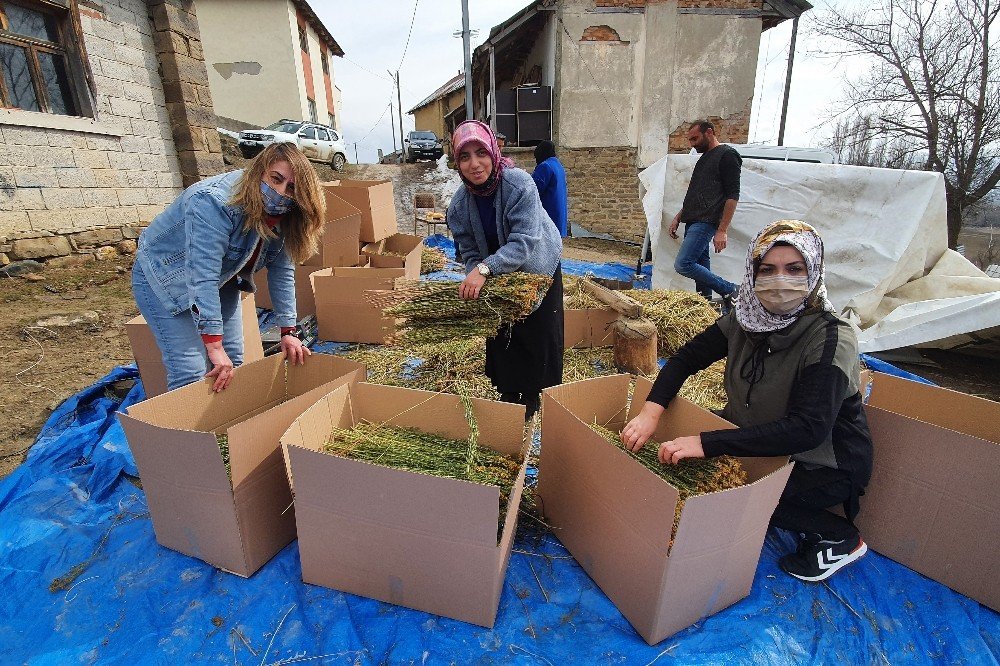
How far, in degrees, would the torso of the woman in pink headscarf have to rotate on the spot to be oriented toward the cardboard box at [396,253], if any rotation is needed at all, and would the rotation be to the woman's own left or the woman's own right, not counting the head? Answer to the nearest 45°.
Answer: approximately 135° to the woman's own right

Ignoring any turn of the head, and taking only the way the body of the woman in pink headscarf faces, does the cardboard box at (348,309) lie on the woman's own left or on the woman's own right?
on the woman's own right

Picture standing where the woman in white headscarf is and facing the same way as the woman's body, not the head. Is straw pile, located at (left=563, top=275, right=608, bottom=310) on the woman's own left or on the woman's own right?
on the woman's own right

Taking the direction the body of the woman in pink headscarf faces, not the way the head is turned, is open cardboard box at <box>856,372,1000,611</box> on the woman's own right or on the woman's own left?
on the woman's own left

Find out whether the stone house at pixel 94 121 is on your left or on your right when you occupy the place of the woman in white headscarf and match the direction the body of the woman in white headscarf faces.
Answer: on your right

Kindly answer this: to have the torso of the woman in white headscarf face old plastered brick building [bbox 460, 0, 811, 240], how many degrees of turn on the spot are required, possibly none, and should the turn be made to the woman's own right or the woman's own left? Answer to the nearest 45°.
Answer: approximately 135° to the woman's own right

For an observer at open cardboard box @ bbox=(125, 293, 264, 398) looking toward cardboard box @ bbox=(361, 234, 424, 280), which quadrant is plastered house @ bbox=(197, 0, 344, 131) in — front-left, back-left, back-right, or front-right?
front-left

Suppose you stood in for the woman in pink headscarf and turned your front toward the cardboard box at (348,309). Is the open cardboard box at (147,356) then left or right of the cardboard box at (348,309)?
left

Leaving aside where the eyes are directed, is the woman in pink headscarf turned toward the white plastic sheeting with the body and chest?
no

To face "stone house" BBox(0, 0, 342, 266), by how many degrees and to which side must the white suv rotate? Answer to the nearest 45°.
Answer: approximately 45° to its left

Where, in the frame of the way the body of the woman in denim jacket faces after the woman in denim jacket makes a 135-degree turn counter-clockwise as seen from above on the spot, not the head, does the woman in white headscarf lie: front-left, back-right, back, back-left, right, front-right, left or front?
back-right

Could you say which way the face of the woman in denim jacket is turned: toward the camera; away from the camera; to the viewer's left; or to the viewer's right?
toward the camera

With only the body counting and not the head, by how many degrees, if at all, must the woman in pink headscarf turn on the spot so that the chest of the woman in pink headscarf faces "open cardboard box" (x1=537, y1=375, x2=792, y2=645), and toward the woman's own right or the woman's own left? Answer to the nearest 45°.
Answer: approximately 90° to the woman's own left

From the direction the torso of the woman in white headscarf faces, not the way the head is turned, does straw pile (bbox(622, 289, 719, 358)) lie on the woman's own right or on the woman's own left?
on the woman's own right
